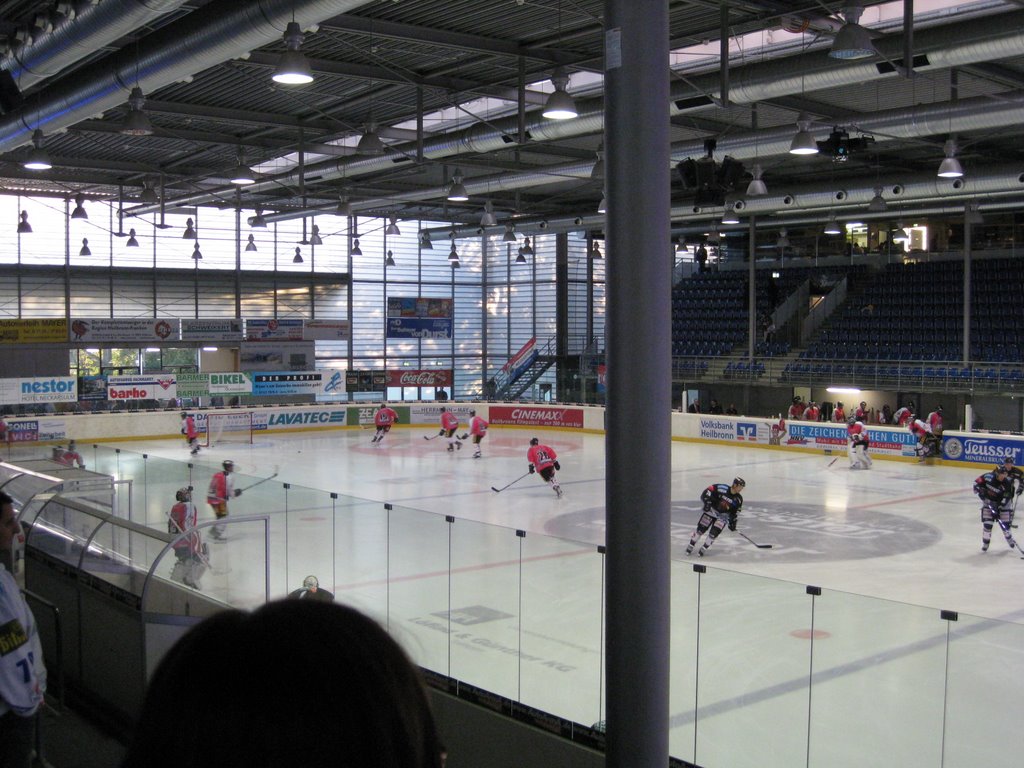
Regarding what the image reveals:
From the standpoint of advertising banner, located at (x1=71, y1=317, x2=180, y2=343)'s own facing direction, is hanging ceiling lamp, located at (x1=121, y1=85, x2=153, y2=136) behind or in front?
in front

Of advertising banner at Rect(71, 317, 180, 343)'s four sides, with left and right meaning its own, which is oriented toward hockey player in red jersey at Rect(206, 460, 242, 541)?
front

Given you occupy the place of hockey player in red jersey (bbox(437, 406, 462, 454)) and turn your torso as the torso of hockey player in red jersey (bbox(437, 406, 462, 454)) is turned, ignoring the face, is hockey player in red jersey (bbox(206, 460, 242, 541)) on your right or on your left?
on your left

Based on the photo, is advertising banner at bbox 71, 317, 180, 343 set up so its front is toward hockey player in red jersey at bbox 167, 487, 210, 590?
yes

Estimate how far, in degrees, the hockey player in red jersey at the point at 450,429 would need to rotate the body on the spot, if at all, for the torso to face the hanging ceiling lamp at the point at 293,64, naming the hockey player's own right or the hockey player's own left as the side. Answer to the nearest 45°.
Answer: approximately 90° to the hockey player's own left

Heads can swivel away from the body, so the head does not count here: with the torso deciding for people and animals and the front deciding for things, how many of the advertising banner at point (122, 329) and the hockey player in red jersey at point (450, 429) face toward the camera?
1

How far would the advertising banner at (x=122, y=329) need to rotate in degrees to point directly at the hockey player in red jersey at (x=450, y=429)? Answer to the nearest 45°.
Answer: approximately 45° to its left

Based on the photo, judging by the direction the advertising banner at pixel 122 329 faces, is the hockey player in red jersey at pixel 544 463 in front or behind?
in front

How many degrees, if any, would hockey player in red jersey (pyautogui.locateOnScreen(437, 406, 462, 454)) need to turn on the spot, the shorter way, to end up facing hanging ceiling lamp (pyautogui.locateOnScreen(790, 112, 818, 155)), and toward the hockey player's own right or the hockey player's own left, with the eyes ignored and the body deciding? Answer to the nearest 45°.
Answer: approximately 90° to the hockey player's own left

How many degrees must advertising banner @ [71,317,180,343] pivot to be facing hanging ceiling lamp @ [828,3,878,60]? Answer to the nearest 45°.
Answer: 0° — it already faces it

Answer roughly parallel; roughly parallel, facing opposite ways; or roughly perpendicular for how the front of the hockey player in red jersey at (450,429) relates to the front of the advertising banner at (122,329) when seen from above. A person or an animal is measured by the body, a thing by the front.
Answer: roughly perpendicular

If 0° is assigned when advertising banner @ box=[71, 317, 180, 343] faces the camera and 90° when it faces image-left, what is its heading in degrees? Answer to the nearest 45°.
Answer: approximately 0°

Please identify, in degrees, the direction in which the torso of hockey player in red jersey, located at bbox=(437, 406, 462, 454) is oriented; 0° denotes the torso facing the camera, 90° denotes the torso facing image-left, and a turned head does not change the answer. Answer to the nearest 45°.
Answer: approximately 90°

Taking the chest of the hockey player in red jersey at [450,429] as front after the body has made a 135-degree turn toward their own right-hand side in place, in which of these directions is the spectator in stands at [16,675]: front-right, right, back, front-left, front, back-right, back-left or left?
back-right

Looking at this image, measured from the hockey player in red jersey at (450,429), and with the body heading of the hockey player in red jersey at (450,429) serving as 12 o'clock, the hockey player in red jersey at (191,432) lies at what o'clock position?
the hockey player in red jersey at (191,432) is roughly at 12 o'clock from the hockey player in red jersey at (450,429).

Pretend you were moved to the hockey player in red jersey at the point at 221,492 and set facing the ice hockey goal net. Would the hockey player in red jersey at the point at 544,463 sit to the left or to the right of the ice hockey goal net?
right
